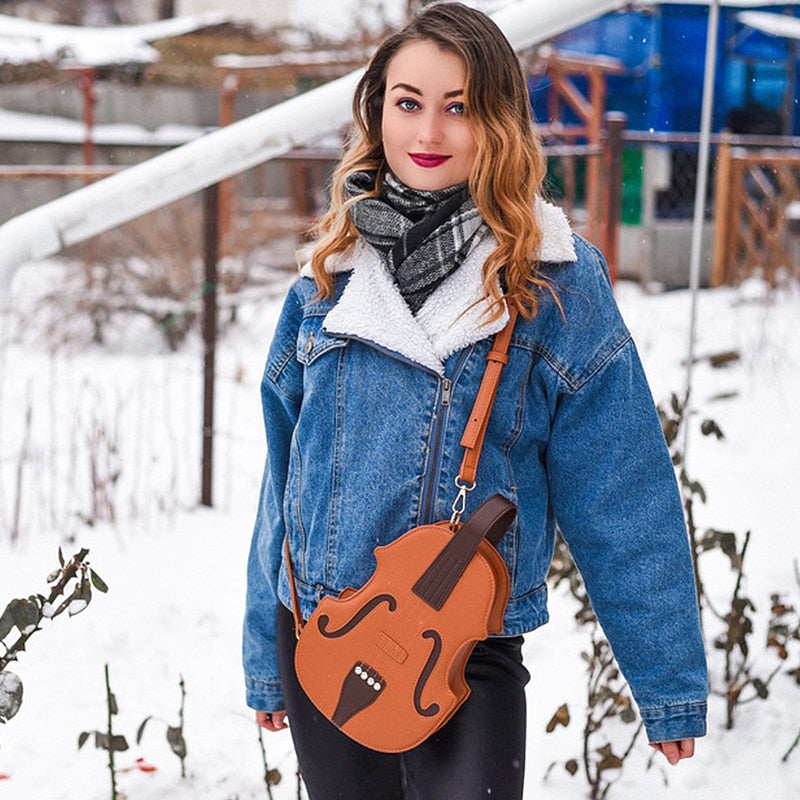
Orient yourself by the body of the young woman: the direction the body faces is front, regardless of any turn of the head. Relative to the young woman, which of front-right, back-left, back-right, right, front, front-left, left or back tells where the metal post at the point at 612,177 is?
back

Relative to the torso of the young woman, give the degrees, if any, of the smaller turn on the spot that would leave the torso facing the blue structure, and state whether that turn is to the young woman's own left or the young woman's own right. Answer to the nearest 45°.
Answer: approximately 180°

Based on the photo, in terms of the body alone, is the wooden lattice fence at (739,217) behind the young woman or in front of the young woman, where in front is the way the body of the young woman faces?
behind

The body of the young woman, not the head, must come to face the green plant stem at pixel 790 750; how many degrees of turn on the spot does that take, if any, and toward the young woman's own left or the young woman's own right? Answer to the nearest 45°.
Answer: approximately 135° to the young woman's own left

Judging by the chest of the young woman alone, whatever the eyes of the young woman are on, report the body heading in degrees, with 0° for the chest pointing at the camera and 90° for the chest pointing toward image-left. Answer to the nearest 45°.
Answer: approximately 0°

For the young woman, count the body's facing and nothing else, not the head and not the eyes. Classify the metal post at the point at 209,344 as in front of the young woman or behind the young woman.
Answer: behind
